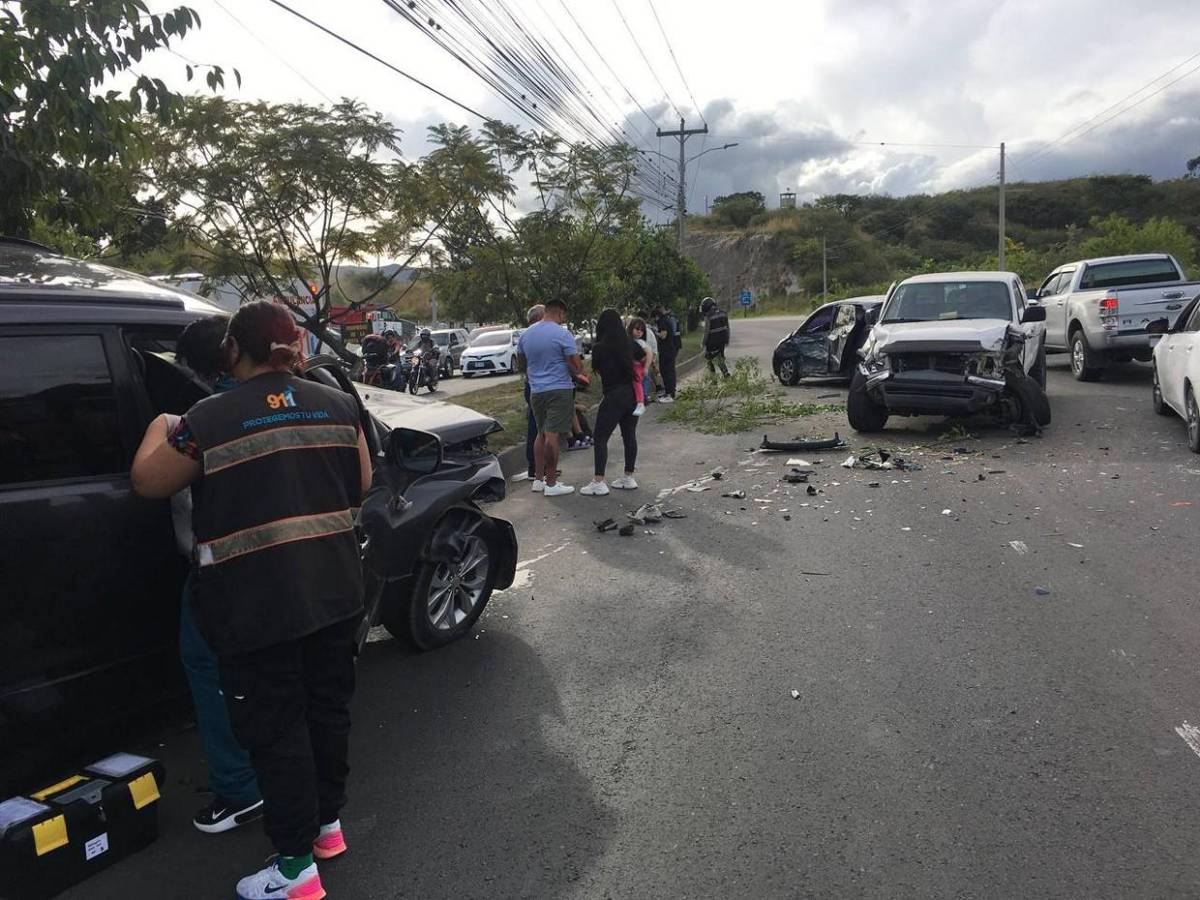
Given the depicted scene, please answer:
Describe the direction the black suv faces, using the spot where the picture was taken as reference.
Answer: facing away from the viewer and to the right of the viewer

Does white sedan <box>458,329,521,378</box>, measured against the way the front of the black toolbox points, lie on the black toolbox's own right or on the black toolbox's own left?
on the black toolbox's own left

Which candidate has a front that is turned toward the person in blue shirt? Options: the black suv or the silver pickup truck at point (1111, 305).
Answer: the black suv

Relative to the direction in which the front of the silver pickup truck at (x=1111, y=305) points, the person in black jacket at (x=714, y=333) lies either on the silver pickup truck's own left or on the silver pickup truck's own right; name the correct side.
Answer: on the silver pickup truck's own left

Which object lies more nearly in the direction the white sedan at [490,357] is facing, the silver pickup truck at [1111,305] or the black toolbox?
the black toolbox

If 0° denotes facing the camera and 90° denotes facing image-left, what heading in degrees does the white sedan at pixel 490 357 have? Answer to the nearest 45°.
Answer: approximately 45°

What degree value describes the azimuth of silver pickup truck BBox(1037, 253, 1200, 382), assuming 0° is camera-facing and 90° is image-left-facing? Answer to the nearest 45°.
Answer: approximately 135°

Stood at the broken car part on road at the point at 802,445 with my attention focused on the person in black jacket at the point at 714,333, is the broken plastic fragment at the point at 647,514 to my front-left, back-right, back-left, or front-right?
back-left

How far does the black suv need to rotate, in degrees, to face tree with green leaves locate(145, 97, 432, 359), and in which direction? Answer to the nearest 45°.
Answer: approximately 45° to its left

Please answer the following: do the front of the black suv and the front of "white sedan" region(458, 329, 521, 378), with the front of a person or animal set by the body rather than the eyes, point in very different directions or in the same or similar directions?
very different directions

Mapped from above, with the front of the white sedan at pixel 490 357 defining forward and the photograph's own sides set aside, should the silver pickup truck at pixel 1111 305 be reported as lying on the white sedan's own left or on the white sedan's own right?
on the white sedan's own left

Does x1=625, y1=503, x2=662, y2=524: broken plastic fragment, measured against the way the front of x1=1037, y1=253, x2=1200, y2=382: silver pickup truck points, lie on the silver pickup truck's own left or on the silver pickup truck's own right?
on the silver pickup truck's own left

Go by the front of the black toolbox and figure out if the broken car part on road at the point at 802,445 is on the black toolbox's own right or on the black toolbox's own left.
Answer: on the black toolbox's own left
